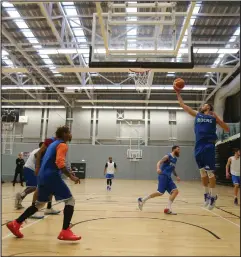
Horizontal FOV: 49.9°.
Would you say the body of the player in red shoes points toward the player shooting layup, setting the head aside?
yes

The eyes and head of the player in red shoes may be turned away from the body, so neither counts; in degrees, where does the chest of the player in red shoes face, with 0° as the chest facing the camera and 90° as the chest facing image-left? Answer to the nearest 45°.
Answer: approximately 270°

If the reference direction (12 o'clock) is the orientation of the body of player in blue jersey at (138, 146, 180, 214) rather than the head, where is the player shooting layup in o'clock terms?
The player shooting layup is roughly at 1 o'clock from the player in blue jersey.

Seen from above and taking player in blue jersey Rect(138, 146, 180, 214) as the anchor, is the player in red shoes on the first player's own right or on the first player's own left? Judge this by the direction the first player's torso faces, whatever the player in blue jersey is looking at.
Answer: on the first player's own right

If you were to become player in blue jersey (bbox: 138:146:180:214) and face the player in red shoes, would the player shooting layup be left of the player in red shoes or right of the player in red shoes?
left

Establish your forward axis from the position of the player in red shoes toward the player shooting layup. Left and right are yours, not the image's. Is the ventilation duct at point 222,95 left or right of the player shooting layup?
left

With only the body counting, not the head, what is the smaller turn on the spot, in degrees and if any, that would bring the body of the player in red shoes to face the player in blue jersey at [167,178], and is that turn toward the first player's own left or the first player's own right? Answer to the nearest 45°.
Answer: approximately 45° to the first player's own left

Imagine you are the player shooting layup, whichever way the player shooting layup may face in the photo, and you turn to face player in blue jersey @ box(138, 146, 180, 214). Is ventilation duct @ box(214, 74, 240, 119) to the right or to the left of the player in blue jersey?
right

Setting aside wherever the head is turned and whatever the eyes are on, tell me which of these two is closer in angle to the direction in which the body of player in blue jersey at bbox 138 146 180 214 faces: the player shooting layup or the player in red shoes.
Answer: the player shooting layup
